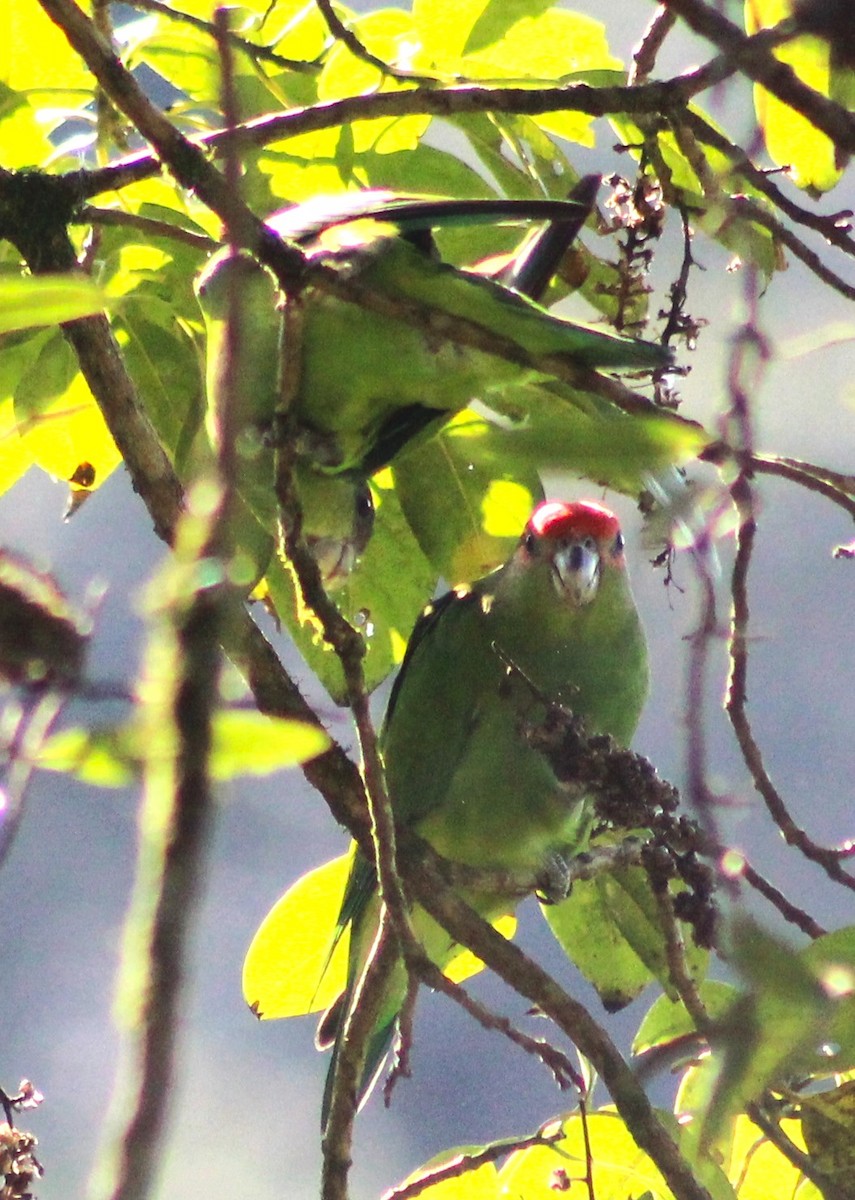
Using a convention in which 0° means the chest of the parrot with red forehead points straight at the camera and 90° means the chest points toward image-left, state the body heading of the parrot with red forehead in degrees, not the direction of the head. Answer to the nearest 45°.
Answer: approximately 315°

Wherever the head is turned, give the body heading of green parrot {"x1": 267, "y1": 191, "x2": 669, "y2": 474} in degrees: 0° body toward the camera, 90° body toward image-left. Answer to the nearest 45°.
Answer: approximately 90°

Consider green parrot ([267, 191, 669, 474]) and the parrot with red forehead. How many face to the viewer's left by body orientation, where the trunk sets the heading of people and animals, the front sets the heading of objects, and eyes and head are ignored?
1
